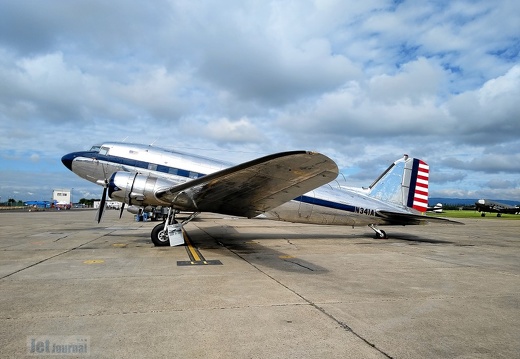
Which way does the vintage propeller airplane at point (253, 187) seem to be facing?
to the viewer's left
